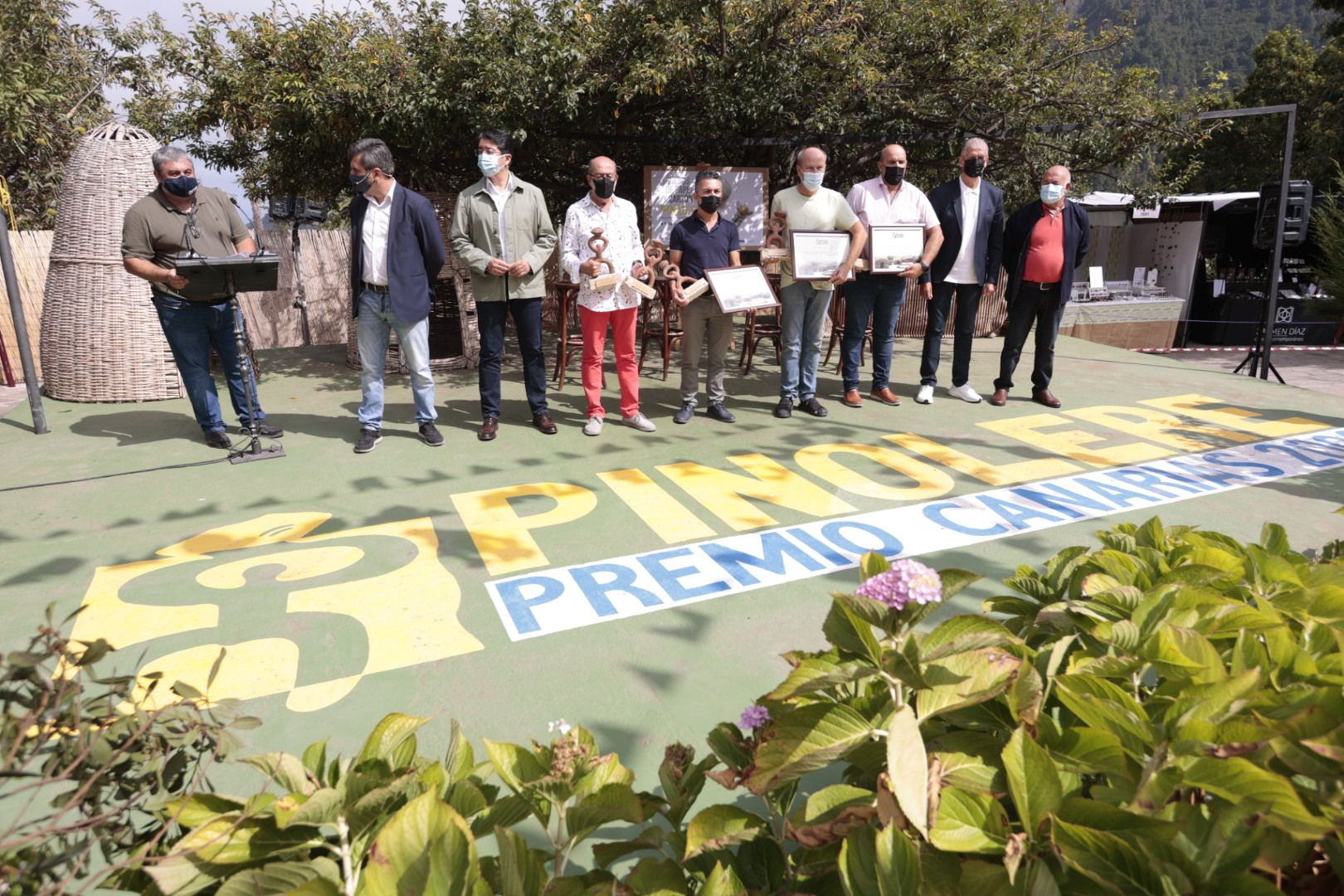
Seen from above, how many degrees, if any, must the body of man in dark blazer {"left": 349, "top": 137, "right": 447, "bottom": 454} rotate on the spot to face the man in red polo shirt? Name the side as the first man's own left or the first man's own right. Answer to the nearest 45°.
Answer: approximately 135° to the first man's own left

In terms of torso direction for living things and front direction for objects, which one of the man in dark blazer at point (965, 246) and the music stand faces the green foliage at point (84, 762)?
the man in dark blazer

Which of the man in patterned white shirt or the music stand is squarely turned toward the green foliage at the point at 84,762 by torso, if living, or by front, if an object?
the man in patterned white shirt

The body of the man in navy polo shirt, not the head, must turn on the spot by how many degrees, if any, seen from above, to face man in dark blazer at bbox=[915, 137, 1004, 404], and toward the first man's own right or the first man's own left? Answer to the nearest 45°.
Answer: approximately 90° to the first man's own left

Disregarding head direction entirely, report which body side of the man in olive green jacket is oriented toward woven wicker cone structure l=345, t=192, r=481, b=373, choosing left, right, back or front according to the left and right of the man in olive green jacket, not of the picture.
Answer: back

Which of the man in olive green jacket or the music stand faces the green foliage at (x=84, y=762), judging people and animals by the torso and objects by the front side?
the man in olive green jacket

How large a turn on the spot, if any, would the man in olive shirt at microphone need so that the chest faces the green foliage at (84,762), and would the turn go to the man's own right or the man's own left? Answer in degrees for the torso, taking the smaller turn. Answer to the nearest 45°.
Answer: approximately 45° to the man's own right

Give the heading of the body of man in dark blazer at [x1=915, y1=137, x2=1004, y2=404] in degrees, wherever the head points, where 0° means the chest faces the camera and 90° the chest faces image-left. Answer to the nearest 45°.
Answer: approximately 0°

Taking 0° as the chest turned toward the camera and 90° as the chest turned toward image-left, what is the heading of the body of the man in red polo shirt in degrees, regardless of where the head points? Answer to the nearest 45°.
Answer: approximately 0°

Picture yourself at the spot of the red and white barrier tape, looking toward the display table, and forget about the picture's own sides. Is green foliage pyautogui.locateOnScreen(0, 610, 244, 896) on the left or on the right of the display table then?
left
